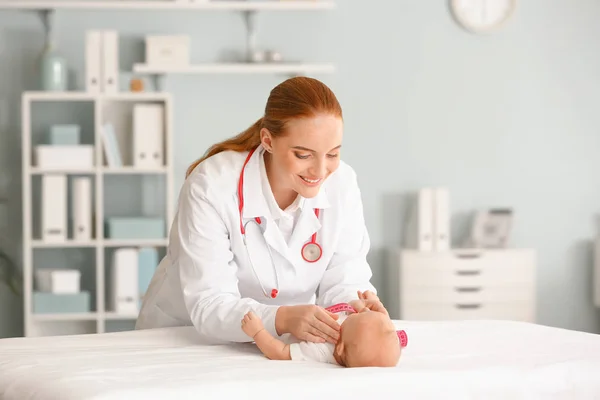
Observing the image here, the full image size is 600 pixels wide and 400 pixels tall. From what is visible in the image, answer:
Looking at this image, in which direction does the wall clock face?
toward the camera

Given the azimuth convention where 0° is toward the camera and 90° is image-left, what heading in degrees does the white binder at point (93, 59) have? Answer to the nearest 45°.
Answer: approximately 0°

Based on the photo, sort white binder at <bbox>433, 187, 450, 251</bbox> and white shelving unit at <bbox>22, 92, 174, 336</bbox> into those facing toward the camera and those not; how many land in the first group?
2

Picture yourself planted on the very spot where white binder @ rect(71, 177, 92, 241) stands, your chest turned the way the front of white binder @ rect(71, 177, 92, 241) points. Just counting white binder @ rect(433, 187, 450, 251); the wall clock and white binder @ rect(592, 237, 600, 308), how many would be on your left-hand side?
3

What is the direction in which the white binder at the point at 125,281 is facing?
toward the camera

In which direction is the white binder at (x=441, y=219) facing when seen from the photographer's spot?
facing the viewer

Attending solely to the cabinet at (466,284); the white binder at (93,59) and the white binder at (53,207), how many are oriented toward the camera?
3

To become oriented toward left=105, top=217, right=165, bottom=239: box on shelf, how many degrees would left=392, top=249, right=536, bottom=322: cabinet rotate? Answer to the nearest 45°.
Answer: approximately 90° to its right

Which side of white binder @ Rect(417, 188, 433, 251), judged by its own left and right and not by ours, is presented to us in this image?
front

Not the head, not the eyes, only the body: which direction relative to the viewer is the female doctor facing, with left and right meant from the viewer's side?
facing the viewer and to the right of the viewer

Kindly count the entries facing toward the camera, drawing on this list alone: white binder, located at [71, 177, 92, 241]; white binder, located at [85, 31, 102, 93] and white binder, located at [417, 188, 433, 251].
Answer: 3

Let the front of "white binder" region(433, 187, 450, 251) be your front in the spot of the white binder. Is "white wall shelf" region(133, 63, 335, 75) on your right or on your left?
on your right

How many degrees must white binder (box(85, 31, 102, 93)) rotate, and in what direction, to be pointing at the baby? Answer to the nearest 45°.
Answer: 0° — it already faces them

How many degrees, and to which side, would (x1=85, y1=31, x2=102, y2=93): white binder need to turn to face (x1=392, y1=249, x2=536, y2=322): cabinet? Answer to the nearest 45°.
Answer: approximately 90° to its left
